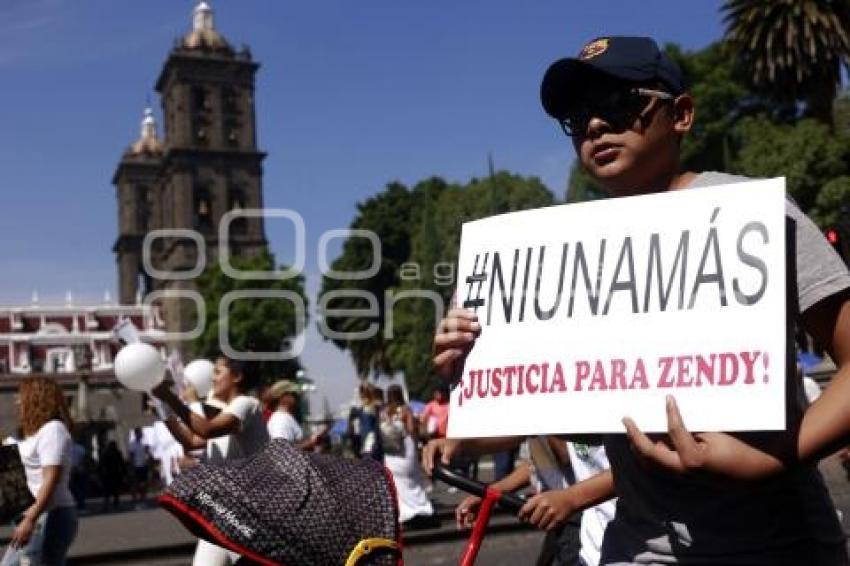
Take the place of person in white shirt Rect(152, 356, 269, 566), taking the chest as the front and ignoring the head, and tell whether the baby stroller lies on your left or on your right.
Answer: on your left

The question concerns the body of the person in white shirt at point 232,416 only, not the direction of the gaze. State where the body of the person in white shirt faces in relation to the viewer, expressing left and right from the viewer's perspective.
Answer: facing to the left of the viewer

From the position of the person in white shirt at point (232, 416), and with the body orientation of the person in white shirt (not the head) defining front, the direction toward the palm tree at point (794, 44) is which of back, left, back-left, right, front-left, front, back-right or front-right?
back-right

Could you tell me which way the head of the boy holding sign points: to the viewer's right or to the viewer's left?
to the viewer's left

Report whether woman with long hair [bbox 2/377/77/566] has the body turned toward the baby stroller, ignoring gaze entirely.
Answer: no

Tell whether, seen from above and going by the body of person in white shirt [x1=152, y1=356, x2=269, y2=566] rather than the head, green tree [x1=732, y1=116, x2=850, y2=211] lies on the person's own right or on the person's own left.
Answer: on the person's own right

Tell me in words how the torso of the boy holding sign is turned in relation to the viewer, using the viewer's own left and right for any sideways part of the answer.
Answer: facing the viewer and to the left of the viewer
